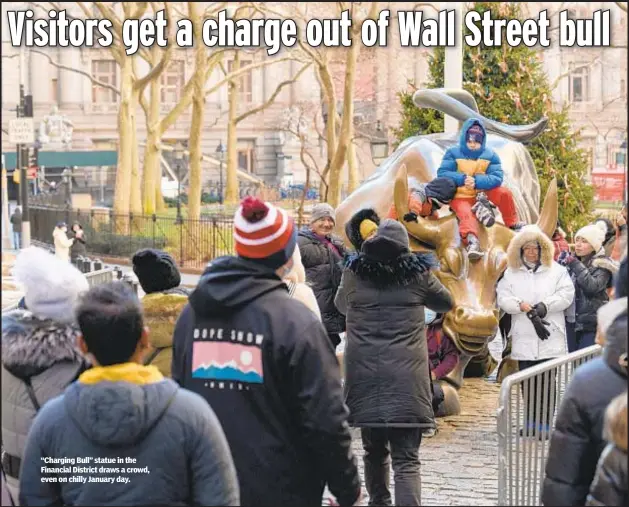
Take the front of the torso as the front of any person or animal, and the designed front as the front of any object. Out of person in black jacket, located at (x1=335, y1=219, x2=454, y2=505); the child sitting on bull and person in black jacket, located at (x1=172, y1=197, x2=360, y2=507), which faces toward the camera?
the child sitting on bull

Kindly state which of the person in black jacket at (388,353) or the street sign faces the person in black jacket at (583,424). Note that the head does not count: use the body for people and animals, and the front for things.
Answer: the street sign

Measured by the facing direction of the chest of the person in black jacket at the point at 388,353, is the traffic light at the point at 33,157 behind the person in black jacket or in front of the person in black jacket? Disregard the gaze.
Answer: in front

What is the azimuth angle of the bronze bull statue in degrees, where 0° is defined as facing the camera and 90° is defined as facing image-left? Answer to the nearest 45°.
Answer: approximately 0°

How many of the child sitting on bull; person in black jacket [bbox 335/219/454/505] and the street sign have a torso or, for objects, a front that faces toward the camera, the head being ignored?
2

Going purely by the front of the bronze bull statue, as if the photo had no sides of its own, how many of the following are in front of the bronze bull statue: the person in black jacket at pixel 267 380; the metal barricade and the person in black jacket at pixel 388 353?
3

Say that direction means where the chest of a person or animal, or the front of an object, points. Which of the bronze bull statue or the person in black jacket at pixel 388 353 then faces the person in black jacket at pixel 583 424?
the bronze bull statue

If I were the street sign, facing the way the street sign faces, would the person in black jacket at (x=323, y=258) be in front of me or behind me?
in front

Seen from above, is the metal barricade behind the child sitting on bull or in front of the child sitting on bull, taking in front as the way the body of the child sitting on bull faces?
in front

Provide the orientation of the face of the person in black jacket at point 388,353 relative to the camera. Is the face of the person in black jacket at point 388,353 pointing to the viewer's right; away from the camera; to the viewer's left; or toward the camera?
away from the camera

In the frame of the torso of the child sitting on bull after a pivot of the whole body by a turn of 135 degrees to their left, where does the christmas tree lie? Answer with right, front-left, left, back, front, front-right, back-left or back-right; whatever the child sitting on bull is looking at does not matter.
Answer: front-left

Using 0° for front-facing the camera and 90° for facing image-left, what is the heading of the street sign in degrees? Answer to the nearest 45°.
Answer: approximately 0°

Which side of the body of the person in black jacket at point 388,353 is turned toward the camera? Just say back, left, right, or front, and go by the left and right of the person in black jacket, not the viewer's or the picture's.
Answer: back

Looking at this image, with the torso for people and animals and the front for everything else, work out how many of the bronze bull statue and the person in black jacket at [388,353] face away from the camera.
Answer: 1
